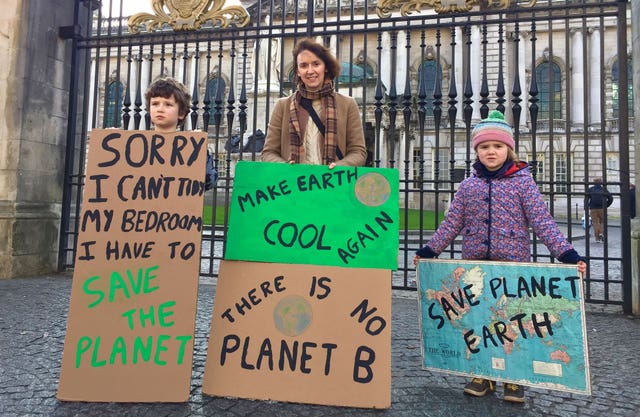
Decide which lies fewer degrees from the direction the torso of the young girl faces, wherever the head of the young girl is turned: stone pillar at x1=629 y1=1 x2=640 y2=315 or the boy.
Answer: the boy

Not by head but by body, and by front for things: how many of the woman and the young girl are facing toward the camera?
2

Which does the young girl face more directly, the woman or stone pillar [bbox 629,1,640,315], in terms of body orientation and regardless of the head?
the woman

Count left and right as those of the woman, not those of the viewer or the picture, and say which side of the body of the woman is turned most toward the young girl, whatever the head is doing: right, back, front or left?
left

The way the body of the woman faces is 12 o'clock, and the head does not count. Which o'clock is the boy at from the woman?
The boy is roughly at 3 o'clock from the woman.

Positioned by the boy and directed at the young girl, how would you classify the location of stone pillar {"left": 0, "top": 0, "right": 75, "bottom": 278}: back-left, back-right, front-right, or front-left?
back-left

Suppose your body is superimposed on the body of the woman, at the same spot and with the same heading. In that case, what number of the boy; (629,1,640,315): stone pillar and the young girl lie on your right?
1

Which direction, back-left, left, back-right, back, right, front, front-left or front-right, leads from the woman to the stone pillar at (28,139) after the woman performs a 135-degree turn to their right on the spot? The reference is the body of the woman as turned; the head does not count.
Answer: front

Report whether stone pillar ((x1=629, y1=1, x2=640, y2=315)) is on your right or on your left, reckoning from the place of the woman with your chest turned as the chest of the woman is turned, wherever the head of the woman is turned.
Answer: on your left

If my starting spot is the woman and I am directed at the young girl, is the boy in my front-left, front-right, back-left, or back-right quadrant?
back-right

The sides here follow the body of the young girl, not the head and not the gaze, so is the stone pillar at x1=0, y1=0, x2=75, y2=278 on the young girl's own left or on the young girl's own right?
on the young girl's own right

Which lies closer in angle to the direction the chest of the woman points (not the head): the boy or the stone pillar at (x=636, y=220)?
the boy
